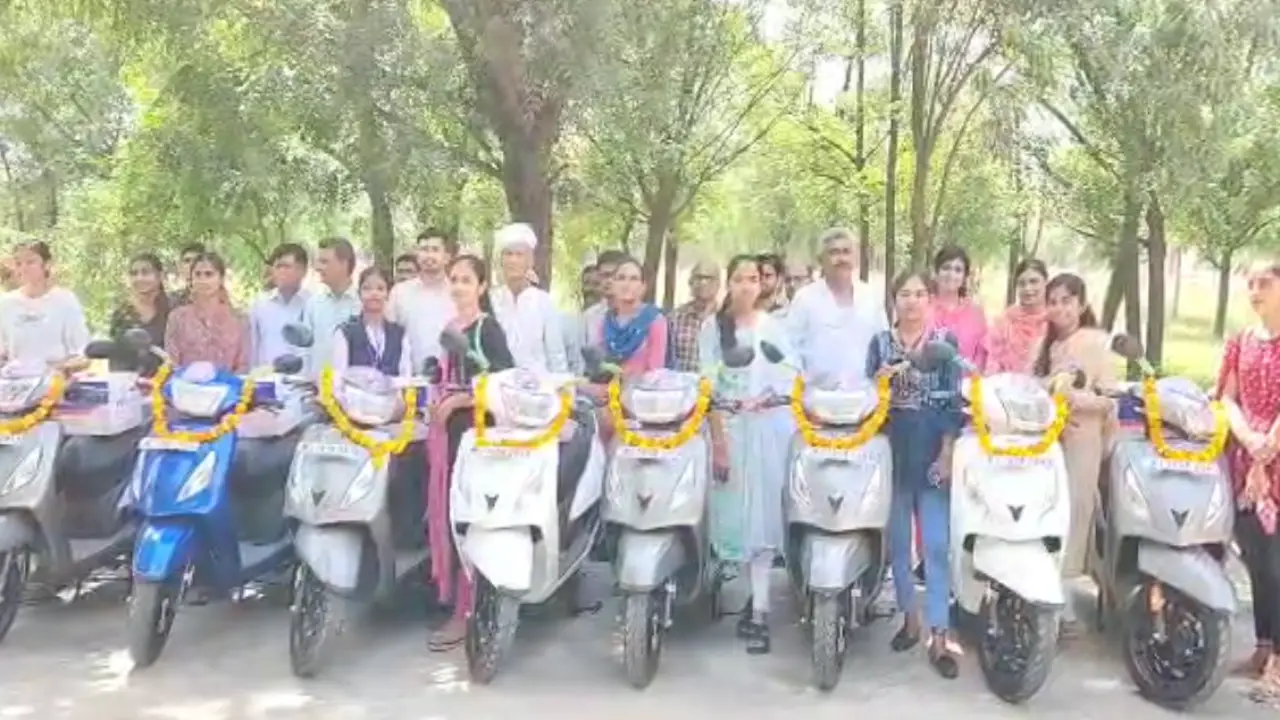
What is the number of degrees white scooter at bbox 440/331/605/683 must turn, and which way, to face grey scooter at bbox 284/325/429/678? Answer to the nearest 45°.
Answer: approximately 45° to its right

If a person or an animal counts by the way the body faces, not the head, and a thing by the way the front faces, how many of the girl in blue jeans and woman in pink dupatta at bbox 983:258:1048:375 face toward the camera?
2

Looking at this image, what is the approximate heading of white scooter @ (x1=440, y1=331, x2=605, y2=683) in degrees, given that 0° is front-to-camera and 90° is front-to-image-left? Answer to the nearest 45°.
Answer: approximately 45°

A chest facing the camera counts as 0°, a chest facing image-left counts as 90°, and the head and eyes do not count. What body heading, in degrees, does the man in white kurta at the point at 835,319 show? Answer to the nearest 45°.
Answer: approximately 0°

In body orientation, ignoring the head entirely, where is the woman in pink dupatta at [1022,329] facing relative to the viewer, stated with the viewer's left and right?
facing the viewer

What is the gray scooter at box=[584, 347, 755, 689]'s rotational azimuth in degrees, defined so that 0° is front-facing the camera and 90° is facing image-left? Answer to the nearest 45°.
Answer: approximately 0°

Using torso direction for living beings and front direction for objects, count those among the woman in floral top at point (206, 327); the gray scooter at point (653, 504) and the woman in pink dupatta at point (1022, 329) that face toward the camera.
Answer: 3
